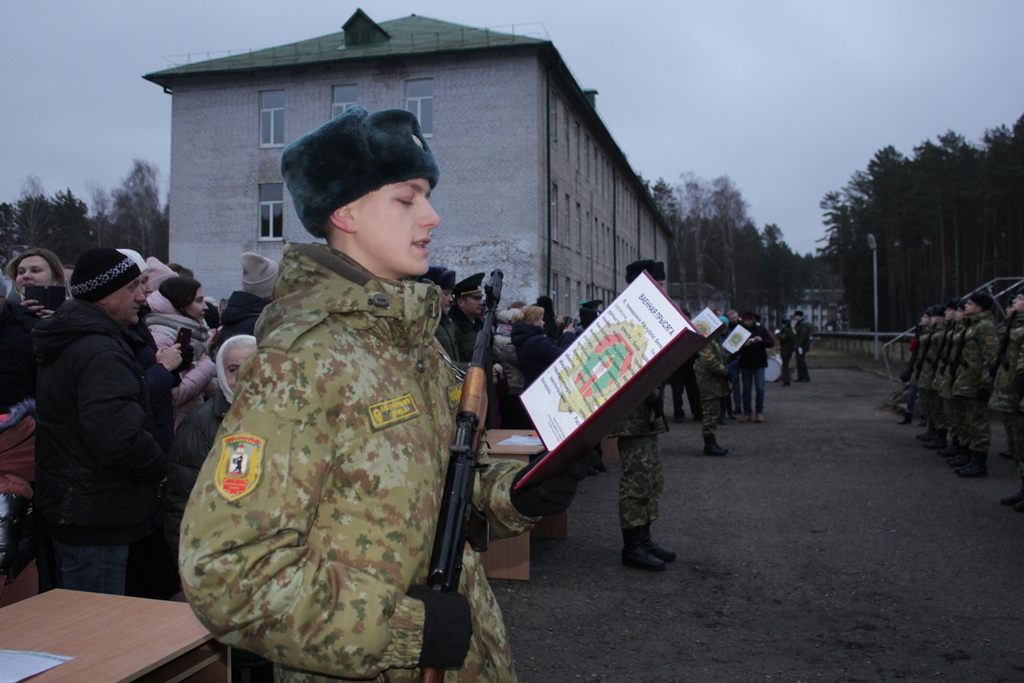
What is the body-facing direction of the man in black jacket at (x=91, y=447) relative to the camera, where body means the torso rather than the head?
to the viewer's right

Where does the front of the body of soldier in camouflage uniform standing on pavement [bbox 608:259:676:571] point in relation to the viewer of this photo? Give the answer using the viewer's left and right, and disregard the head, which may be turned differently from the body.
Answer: facing to the right of the viewer

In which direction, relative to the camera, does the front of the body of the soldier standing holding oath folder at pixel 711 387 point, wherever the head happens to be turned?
to the viewer's right

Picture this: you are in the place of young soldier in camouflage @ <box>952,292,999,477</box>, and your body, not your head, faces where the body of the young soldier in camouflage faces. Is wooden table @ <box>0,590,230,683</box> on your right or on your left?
on your left

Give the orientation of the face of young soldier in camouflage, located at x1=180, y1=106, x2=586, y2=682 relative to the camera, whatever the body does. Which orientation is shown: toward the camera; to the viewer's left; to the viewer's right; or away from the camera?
to the viewer's right

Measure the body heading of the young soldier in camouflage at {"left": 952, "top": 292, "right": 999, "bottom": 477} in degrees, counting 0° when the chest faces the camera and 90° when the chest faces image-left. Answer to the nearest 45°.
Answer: approximately 90°

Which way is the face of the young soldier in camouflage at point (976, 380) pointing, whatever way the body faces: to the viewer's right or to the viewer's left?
to the viewer's left
